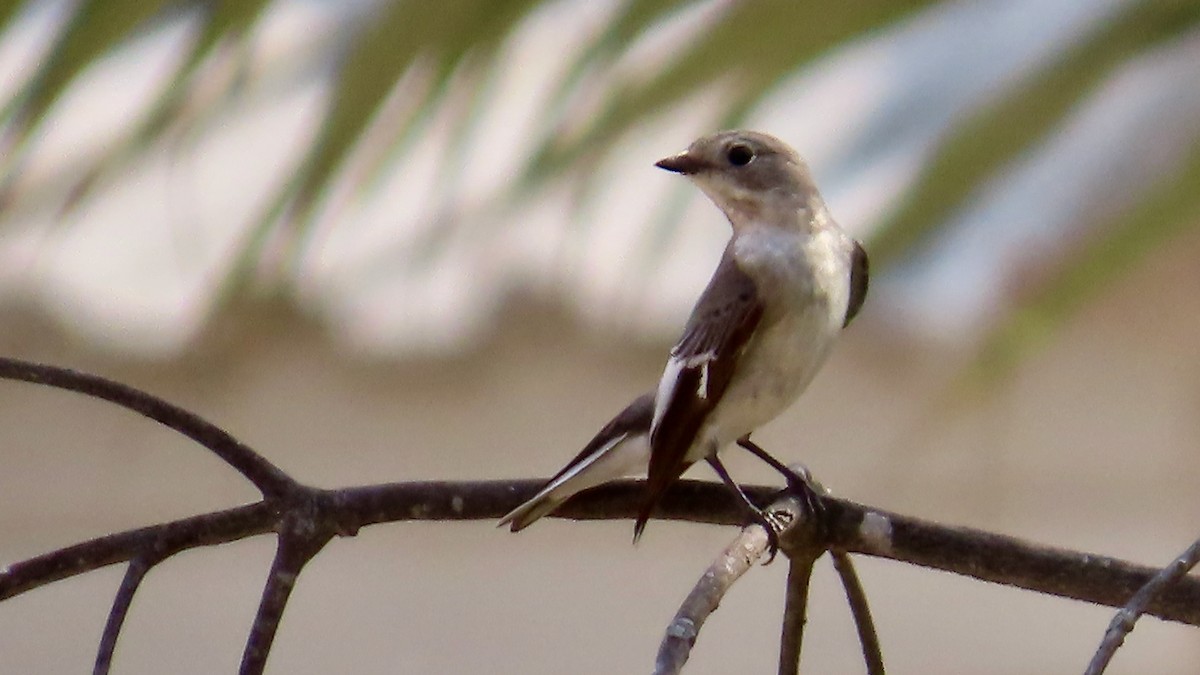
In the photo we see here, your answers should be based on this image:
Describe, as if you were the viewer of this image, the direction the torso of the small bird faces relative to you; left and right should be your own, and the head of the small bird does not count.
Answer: facing the viewer and to the right of the viewer

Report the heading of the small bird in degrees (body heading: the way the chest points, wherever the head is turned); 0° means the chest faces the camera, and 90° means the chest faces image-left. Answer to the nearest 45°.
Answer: approximately 315°
